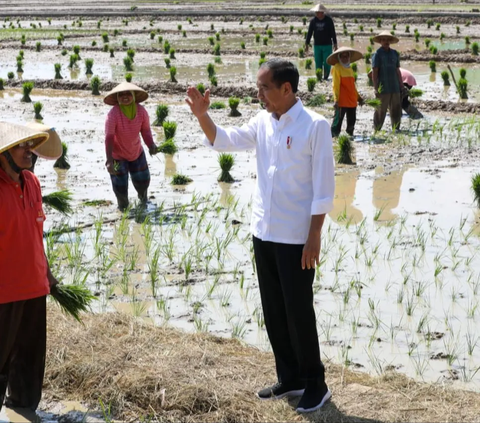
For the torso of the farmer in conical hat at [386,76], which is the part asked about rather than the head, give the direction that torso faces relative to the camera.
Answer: toward the camera

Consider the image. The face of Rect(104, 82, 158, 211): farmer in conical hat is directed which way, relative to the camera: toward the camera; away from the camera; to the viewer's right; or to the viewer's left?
toward the camera

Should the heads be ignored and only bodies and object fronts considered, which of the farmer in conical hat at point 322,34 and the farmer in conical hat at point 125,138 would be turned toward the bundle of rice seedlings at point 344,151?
the farmer in conical hat at point 322,34

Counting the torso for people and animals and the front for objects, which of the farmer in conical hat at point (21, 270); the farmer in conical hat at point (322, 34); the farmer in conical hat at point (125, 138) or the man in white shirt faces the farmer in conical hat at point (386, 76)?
the farmer in conical hat at point (322, 34)

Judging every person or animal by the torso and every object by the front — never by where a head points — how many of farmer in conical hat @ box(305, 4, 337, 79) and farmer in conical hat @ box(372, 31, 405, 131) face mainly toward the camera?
2

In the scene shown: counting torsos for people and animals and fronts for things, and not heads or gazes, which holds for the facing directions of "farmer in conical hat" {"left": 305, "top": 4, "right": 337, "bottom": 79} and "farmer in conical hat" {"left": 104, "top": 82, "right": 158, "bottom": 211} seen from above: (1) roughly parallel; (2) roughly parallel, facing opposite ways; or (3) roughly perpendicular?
roughly parallel

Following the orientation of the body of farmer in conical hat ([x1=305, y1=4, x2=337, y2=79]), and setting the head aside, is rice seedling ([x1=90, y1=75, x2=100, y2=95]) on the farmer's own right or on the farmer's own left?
on the farmer's own right

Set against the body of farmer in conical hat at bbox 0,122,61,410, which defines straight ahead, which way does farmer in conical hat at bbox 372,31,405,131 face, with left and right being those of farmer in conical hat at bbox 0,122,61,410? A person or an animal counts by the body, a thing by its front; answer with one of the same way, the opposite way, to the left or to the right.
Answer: to the right

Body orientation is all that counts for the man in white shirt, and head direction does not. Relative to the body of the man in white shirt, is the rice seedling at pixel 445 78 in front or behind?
behind

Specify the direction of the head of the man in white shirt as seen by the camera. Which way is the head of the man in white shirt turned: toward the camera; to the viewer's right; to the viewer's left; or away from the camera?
to the viewer's left

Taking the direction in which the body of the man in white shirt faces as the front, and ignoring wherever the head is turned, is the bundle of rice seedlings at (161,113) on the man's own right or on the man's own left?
on the man's own right

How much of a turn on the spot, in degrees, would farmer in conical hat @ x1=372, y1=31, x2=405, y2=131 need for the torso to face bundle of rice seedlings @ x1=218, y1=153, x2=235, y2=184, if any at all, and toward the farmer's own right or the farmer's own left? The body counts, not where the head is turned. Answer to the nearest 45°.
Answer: approximately 45° to the farmer's own right

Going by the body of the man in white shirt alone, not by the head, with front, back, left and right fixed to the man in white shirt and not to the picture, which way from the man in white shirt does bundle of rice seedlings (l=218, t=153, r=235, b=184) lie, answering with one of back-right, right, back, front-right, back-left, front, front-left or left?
back-right

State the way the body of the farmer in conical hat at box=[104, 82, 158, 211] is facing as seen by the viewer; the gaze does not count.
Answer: toward the camera

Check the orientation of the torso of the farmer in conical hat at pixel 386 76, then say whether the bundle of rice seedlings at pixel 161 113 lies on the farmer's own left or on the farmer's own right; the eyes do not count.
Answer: on the farmer's own right

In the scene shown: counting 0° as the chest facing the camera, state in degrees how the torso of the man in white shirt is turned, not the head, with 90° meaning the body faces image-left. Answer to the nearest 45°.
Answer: approximately 45°

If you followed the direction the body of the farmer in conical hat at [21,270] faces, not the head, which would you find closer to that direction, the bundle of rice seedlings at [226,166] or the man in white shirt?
the man in white shirt
